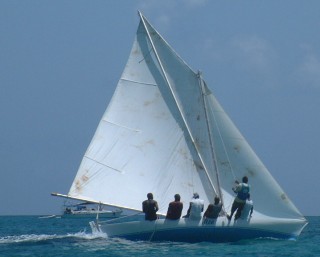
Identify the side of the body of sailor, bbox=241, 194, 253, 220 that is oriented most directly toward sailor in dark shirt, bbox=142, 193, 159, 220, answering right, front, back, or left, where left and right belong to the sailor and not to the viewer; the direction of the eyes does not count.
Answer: left

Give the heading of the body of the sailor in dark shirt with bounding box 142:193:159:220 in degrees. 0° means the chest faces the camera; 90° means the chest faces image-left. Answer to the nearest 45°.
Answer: approximately 180°

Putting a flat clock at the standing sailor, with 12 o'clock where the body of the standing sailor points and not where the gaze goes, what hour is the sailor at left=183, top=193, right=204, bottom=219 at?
The sailor is roughly at 10 o'clock from the standing sailor.

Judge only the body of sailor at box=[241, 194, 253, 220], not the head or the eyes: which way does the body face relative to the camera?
away from the camera

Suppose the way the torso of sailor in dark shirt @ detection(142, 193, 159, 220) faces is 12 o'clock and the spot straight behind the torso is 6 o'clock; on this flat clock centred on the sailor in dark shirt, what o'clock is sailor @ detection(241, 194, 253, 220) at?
The sailor is roughly at 3 o'clock from the sailor in dark shirt.

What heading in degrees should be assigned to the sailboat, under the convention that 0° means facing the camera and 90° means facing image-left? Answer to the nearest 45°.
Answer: approximately 270°

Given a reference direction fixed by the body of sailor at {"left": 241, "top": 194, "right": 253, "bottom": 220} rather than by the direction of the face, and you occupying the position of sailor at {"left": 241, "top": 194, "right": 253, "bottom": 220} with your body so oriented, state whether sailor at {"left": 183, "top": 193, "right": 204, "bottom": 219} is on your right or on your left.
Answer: on your left

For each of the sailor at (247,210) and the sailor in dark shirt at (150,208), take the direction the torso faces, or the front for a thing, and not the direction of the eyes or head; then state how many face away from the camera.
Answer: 2

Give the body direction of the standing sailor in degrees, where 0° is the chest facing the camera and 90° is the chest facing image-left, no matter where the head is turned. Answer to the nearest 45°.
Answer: approximately 135°

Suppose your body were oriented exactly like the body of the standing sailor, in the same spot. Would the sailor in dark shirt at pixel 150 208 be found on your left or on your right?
on your left

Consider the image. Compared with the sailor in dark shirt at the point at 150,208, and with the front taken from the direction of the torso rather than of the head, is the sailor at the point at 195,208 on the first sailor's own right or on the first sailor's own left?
on the first sailor's own right

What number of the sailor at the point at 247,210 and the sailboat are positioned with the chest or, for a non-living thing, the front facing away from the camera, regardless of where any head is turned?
1
